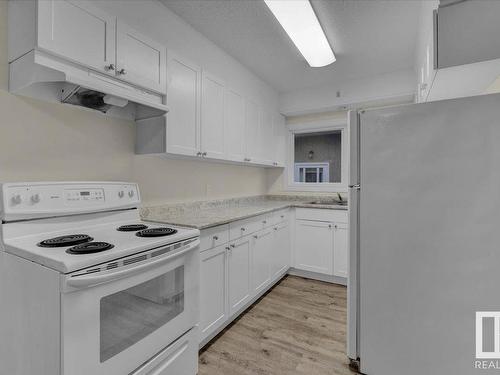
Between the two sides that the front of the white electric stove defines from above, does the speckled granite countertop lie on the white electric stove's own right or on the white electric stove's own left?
on the white electric stove's own left

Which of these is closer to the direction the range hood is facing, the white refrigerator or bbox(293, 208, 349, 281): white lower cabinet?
the white refrigerator

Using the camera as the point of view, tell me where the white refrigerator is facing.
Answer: facing to the left of the viewer

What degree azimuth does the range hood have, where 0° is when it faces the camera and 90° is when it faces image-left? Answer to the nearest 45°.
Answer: approximately 315°

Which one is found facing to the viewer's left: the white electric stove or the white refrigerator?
the white refrigerator

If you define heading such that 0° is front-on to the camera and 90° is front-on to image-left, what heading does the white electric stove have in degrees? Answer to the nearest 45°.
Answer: approximately 315°

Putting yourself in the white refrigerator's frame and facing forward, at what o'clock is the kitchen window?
The kitchen window is roughly at 2 o'clock from the white refrigerator.

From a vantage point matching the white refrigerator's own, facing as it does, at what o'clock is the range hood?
The range hood is roughly at 11 o'clock from the white refrigerator.
